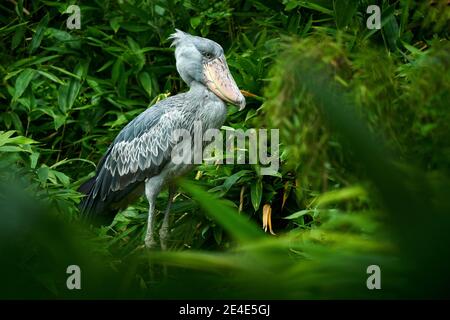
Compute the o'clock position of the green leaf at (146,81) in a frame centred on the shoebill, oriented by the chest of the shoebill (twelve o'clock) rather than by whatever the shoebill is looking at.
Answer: The green leaf is roughly at 9 o'clock from the shoebill.

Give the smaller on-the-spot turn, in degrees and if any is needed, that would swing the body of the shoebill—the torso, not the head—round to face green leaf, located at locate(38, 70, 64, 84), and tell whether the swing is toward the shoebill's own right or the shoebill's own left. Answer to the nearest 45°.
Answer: approximately 135° to the shoebill's own left

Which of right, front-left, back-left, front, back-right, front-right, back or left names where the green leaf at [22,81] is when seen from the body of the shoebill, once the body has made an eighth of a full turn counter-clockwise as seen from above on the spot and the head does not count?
left

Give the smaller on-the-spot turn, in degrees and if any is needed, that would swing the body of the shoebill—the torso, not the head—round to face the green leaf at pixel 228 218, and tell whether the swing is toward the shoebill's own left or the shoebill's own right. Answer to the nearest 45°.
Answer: approximately 90° to the shoebill's own right

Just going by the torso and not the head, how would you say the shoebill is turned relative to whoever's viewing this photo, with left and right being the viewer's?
facing to the right of the viewer

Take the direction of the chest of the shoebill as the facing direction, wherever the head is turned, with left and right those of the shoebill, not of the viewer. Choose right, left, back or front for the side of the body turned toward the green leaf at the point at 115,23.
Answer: left
